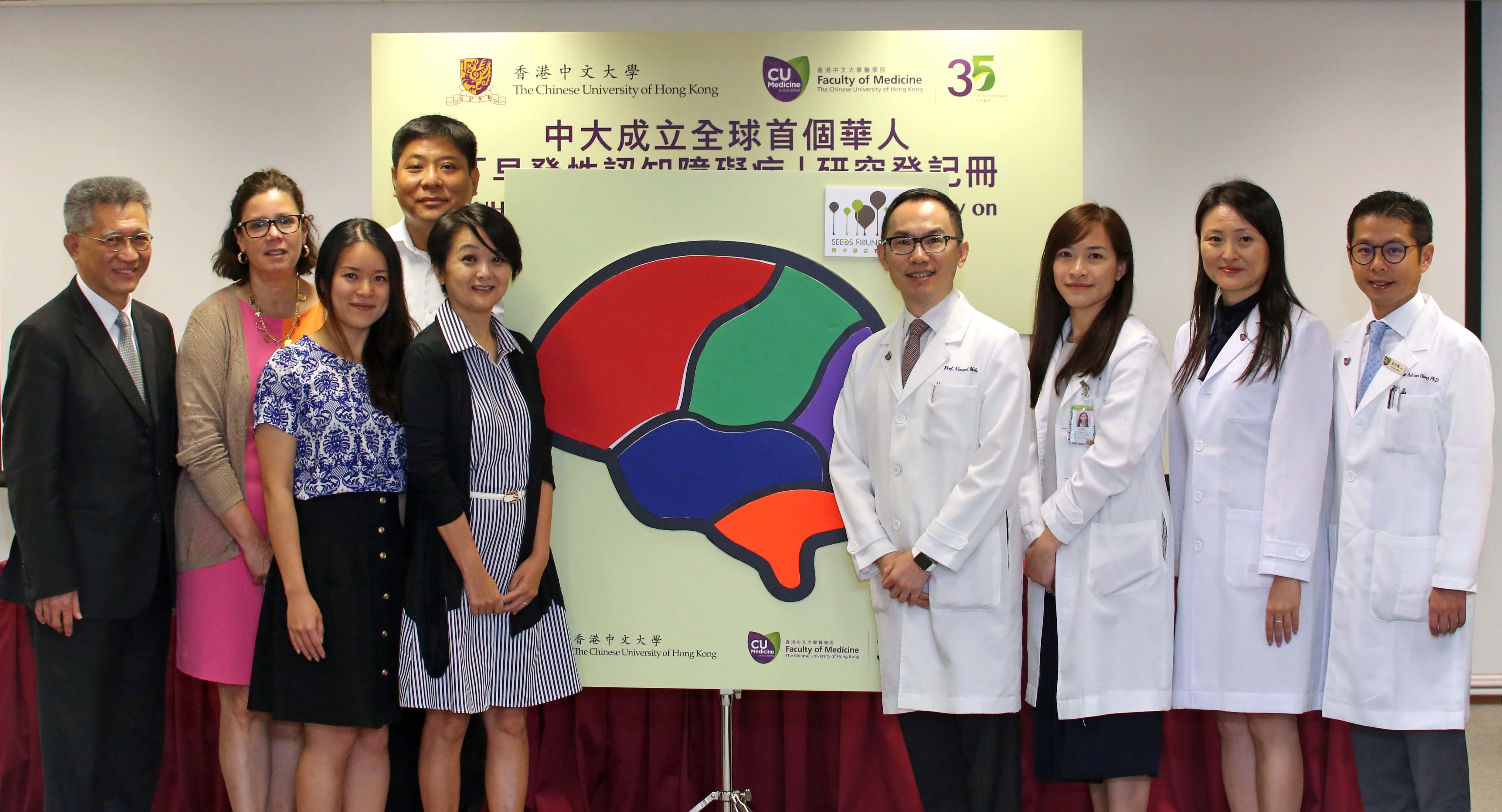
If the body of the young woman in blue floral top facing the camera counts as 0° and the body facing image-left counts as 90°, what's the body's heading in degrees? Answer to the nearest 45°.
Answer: approximately 315°

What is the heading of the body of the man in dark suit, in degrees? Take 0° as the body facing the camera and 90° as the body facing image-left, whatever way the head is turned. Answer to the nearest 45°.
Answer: approximately 315°
